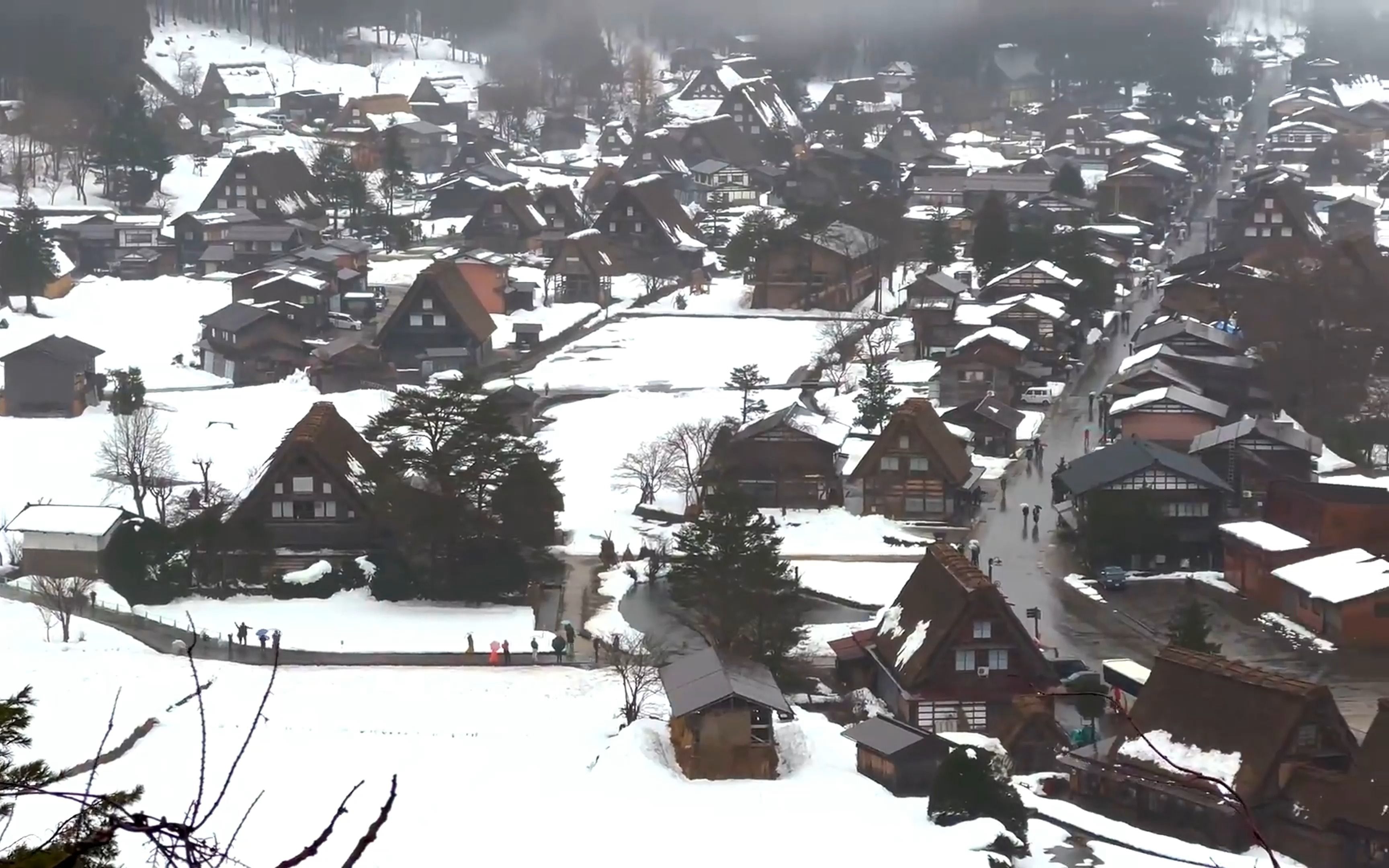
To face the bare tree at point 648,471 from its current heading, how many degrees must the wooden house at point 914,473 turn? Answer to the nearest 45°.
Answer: approximately 90° to its right

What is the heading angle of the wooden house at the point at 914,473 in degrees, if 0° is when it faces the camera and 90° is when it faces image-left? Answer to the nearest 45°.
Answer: approximately 0°

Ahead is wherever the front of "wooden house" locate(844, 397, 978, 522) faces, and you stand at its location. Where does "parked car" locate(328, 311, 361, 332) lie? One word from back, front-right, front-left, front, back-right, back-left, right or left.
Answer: back-right

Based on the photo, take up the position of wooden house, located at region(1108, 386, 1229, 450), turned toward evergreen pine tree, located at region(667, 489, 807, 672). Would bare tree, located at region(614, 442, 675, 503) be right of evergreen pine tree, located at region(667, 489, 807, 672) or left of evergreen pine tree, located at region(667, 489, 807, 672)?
right

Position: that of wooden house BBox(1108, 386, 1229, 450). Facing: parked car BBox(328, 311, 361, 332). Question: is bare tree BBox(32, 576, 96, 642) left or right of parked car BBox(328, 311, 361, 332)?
left

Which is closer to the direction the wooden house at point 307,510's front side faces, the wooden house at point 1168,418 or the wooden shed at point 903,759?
the wooden shed

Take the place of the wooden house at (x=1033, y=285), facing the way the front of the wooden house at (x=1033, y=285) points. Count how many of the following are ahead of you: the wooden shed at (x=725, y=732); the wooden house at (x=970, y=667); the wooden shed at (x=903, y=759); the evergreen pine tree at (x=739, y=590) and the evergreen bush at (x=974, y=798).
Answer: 5

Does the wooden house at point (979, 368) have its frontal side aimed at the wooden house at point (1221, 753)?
yes

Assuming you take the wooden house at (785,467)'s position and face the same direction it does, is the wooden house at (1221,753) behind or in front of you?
in front

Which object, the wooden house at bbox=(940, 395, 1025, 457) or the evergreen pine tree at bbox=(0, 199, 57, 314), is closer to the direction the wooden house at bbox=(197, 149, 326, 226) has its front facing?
the evergreen pine tree
